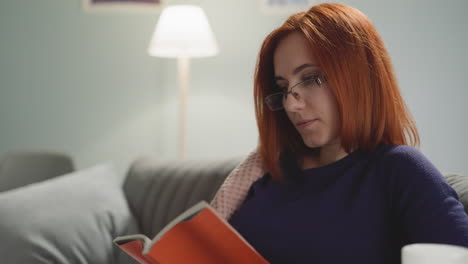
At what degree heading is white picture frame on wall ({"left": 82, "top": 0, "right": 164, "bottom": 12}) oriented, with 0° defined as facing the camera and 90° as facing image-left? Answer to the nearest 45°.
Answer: approximately 0°

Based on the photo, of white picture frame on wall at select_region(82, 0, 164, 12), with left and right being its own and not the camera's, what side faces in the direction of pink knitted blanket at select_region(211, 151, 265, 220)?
front

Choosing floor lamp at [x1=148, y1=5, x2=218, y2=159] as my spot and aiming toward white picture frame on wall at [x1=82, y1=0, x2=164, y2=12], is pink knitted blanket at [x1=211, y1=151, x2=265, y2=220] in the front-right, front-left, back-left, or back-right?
back-left

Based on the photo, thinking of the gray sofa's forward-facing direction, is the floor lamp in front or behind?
behind

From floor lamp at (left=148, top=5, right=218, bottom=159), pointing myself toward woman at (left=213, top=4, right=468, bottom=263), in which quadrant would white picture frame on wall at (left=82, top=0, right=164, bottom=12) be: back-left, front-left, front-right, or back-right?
back-right

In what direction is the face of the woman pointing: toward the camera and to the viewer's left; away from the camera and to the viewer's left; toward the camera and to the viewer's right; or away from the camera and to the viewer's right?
toward the camera and to the viewer's left

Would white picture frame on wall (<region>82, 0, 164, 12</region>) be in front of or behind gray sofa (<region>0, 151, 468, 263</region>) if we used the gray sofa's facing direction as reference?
behind

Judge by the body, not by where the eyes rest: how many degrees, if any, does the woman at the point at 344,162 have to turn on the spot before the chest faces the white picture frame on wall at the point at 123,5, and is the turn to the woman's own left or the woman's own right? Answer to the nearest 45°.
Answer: approximately 90° to the woman's own right

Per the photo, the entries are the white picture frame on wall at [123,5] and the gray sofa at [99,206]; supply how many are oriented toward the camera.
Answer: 2

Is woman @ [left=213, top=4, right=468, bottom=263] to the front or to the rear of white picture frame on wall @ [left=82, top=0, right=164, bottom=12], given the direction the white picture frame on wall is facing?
to the front

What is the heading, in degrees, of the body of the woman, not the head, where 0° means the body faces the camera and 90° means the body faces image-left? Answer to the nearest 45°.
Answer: approximately 45°
